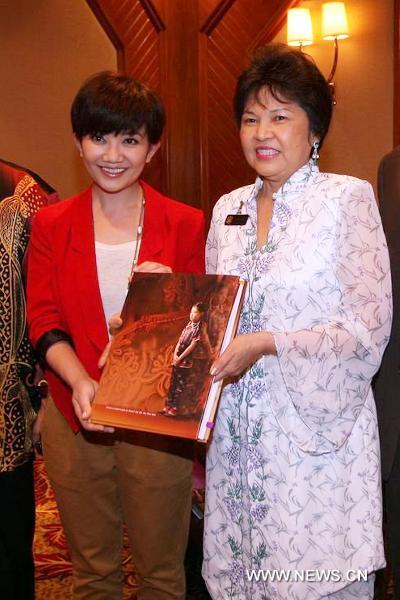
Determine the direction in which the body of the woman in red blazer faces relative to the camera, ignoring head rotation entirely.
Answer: toward the camera

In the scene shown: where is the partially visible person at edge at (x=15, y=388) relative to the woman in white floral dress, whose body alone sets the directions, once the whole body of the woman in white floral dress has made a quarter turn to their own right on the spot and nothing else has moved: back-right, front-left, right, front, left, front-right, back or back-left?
front-left

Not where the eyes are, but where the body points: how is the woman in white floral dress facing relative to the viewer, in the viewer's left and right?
facing the viewer and to the left of the viewer

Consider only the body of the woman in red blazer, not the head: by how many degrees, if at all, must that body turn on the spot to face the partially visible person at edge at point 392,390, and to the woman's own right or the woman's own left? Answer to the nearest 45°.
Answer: approximately 90° to the woman's own left

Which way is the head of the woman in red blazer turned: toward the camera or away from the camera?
toward the camera
